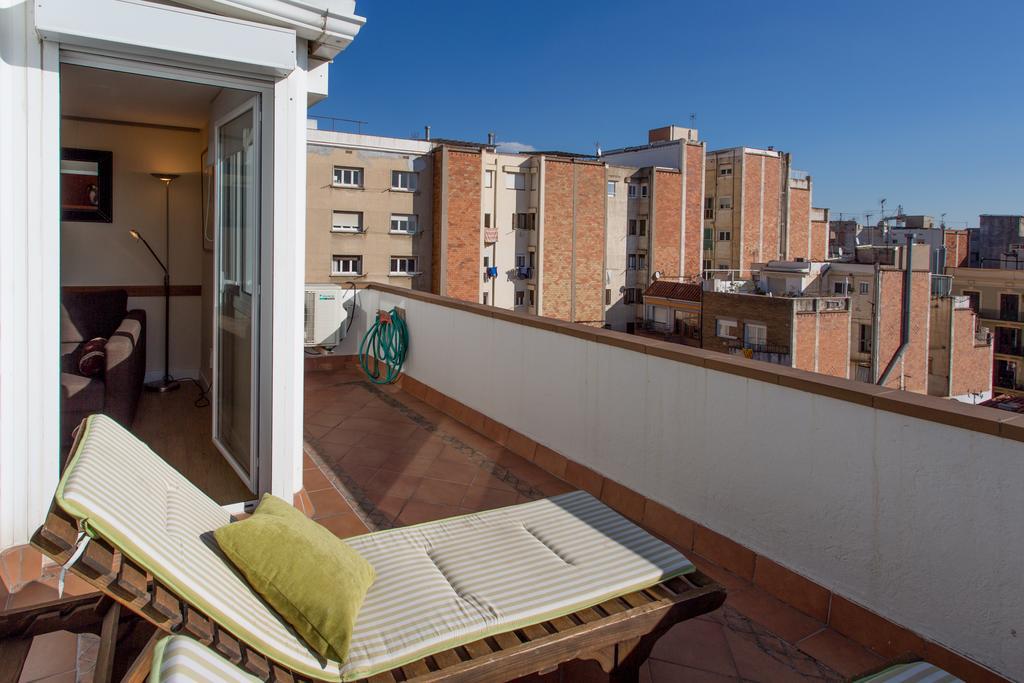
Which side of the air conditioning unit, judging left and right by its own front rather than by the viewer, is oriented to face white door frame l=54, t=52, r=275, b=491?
front

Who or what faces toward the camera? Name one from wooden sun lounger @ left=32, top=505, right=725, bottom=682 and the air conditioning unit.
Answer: the air conditioning unit

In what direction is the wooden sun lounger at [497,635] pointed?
to the viewer's right

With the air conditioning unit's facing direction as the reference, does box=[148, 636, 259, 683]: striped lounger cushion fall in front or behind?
in front

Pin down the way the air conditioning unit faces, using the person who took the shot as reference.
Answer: facing the viewer

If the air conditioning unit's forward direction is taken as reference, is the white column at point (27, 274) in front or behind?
in front

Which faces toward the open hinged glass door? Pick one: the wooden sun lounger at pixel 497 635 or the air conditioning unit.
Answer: the air conditioning unit

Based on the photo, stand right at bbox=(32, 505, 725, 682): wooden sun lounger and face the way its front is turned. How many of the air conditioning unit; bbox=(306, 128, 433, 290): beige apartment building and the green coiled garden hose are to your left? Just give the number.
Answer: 3

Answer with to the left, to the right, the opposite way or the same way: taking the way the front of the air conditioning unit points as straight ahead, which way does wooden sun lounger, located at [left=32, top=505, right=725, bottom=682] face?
to the left

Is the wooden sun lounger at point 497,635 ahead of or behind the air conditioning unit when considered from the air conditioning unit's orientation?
ahead

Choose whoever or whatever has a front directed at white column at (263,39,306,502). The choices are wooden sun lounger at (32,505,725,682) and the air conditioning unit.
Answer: the air conditioning unit

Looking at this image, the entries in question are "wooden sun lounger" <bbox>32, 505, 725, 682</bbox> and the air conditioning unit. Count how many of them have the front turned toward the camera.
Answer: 1

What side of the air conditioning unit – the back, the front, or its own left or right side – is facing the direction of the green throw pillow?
front

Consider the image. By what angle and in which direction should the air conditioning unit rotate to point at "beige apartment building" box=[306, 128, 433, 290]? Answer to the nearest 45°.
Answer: approximately 180°
